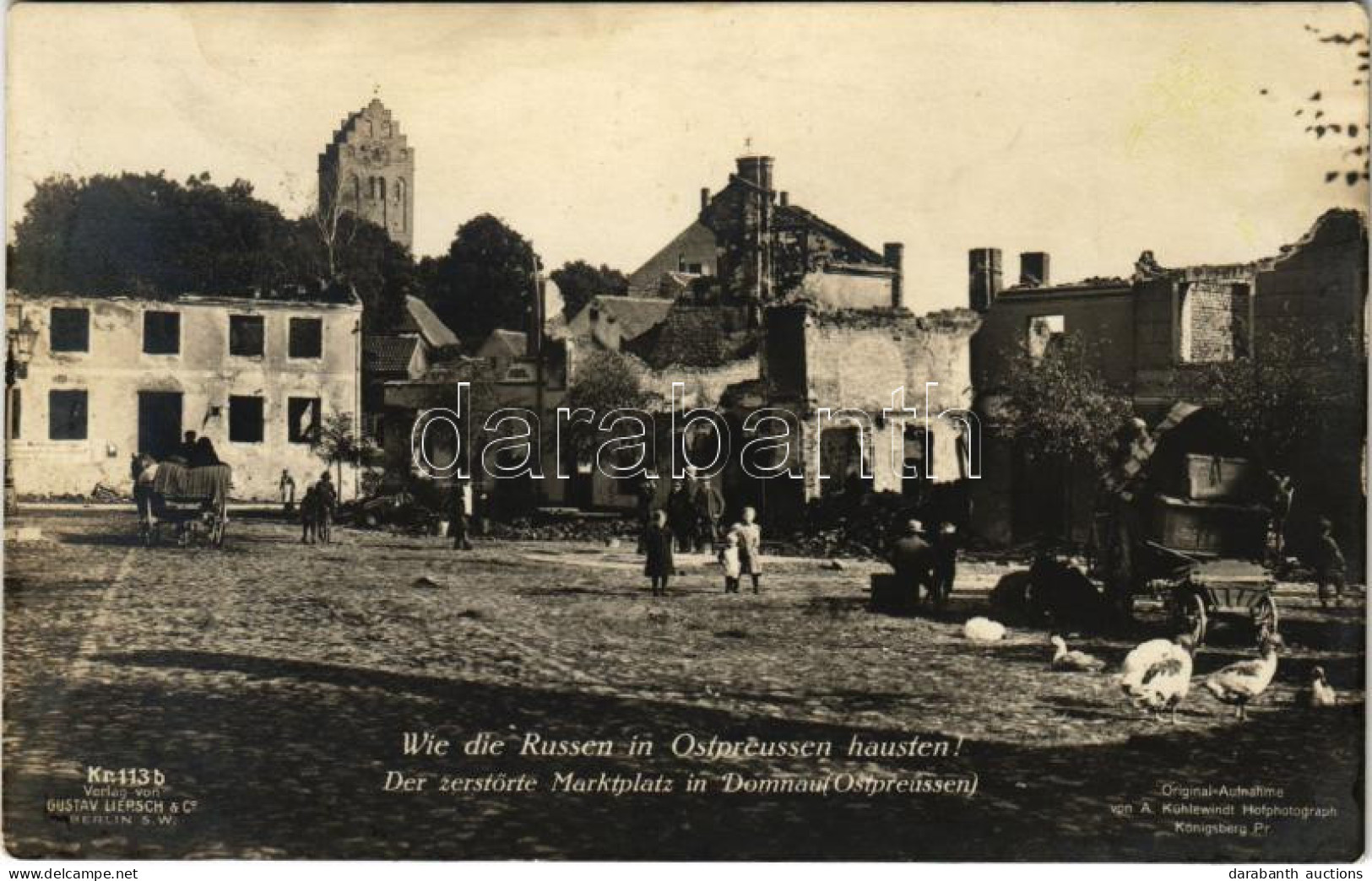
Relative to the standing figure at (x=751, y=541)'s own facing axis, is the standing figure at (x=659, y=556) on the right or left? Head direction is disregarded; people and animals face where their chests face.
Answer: on its right

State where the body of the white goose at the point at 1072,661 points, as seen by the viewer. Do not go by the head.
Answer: to the viewer's left

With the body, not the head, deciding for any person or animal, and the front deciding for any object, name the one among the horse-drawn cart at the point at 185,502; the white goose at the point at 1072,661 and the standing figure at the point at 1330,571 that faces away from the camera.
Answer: the horse-drawn cart

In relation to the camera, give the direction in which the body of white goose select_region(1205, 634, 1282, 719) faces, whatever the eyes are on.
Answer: to the viewer's right

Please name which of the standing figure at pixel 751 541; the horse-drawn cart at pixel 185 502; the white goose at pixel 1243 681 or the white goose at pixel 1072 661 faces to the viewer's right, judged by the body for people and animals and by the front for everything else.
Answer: the white goose at pixel 1243 681

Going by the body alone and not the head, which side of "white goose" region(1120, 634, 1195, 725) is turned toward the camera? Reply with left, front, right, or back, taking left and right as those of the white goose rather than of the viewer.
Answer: right

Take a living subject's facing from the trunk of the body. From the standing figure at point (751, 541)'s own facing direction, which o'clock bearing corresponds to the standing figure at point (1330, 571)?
the standing figure at point (1330, 571) is roughly at 9 o'clock from the standing figure at point (751, 541).

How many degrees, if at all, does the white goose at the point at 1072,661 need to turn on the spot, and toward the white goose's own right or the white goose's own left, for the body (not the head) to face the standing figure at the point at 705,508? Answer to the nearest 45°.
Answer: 0° — it already faces it

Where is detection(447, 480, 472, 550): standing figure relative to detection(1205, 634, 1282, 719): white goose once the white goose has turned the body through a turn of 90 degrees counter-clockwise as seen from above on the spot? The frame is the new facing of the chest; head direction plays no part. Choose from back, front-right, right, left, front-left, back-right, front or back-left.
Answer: left
